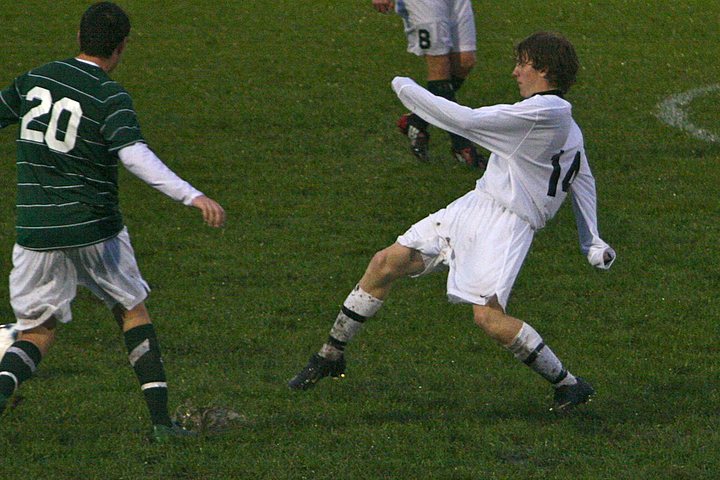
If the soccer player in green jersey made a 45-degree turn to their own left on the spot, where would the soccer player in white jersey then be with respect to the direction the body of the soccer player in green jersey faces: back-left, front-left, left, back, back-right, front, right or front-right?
right

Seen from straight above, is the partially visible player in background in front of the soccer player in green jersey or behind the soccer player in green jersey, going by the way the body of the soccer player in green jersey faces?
in front

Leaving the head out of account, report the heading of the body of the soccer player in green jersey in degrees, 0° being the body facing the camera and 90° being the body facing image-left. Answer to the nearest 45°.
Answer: approximately 225°
